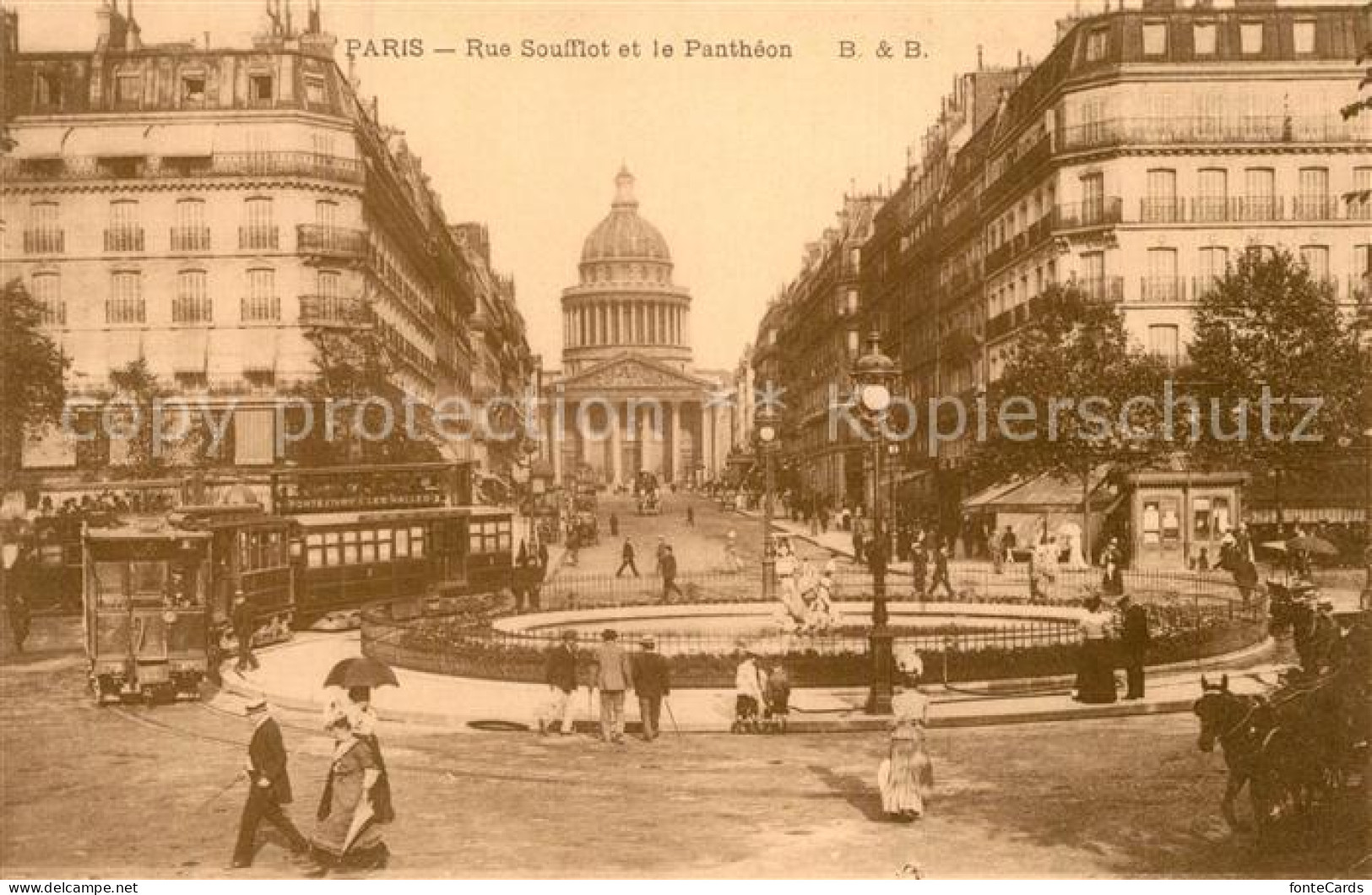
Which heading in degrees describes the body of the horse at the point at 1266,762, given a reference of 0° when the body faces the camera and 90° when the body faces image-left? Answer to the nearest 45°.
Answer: approximately 45°

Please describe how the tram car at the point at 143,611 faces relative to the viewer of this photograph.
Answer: facing the viewer

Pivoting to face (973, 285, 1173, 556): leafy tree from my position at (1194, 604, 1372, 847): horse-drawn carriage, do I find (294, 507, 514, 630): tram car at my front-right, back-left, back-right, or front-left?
front-left

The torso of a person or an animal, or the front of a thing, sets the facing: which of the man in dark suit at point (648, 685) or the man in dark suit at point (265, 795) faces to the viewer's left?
the man in dark suit at point (265, 795)

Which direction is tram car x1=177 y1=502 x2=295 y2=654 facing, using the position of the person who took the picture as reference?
facing the viewer and to the left of the viewer

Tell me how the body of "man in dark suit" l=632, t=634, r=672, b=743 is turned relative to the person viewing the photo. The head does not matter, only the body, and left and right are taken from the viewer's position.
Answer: facing away from the viewer

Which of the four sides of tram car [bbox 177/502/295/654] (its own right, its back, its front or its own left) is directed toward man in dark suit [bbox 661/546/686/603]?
back

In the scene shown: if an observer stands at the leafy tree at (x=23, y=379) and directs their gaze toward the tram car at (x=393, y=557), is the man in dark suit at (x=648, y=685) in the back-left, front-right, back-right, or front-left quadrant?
front-right

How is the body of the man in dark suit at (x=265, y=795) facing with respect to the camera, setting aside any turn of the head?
to the viewer's left

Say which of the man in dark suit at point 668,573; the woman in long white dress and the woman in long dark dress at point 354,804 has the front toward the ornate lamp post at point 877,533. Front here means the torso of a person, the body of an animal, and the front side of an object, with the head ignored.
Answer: the woman in long white dress
